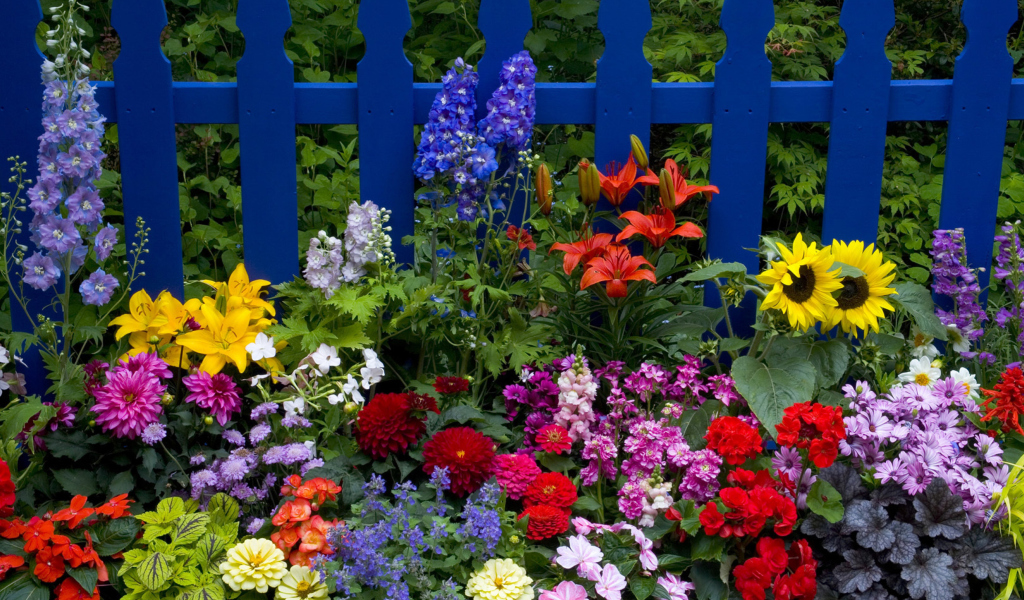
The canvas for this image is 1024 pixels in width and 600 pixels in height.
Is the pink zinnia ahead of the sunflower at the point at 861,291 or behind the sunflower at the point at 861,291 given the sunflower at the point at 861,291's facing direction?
ahead

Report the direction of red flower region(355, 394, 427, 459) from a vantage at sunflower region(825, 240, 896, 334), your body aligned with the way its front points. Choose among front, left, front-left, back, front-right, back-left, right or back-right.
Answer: front-right

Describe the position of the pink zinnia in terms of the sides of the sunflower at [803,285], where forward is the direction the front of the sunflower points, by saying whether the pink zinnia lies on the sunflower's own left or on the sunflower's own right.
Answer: on the sunflower's own right

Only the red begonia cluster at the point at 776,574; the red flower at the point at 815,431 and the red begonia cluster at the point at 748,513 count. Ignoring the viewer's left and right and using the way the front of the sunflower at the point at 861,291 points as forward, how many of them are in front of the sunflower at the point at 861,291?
3

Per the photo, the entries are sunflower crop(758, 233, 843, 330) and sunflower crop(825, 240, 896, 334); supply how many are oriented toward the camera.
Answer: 2

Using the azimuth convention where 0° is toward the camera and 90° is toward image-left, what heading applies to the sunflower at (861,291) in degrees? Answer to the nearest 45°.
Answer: approximately 0°

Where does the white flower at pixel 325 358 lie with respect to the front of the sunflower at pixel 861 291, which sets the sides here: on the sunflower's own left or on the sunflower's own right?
on the sunflower's own right
